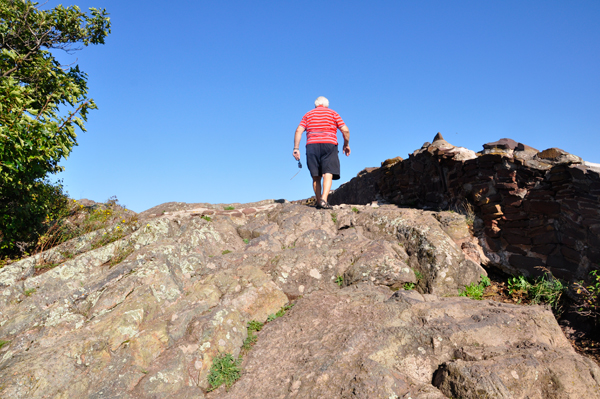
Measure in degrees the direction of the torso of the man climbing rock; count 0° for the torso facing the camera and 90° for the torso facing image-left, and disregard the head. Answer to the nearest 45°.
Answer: approximately 180°

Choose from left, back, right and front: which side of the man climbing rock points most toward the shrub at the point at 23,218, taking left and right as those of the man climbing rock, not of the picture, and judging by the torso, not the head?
left

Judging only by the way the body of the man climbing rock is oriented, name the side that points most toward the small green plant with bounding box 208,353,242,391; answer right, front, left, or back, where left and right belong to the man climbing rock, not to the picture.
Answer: back

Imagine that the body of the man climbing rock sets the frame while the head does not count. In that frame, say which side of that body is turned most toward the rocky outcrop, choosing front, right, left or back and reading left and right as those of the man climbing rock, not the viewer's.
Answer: back

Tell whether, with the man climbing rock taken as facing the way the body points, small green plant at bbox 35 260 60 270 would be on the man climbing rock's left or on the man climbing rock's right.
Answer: on the man climbing rock's left
